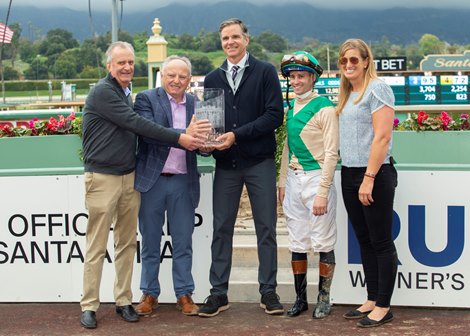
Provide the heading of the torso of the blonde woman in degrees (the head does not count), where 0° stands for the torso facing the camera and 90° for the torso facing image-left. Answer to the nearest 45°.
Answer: approximately 45°

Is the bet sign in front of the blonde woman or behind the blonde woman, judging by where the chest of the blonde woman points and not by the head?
behind

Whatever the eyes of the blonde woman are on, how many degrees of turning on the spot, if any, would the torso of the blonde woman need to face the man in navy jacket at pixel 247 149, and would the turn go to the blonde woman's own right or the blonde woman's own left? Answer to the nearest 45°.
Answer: approximately 45° to the blonde woman's own right

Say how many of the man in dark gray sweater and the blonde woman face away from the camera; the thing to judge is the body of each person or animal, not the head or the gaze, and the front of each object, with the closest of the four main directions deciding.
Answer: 0

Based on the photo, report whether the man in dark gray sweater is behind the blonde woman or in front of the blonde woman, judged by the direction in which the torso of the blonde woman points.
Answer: in front

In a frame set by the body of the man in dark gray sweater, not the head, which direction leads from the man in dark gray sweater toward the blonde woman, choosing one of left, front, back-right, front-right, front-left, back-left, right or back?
front-left

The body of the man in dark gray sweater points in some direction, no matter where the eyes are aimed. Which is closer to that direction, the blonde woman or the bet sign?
the blonde woman
